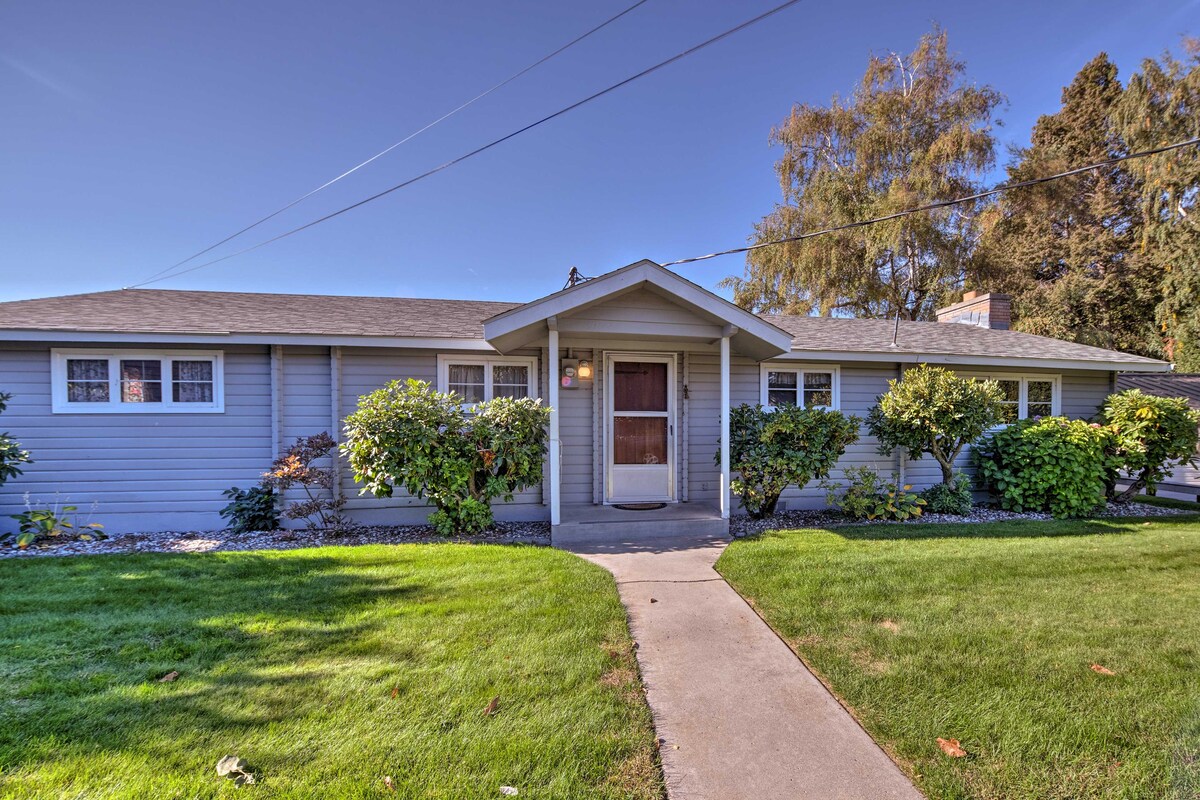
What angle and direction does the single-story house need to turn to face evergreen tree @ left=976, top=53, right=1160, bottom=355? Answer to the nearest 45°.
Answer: approximately 135° to its left

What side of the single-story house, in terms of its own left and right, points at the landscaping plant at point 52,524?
right

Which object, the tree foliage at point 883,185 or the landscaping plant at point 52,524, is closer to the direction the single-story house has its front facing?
the landscaping plant

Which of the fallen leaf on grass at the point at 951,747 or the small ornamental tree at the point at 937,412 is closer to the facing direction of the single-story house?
the fallen leaf on grass

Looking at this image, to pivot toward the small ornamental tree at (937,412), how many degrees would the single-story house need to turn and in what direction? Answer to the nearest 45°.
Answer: approximately 90° to its left

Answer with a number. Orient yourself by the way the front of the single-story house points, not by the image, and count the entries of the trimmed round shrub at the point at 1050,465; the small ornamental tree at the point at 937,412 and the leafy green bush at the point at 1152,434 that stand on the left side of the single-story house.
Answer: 3

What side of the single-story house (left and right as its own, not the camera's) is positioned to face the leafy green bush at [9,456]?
right
